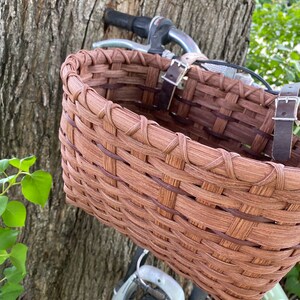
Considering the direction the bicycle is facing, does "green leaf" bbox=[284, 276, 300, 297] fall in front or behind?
behind

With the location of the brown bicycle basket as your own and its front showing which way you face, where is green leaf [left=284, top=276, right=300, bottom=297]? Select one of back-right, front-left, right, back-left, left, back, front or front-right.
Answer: back

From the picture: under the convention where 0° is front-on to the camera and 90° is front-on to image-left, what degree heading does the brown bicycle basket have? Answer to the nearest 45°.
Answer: approximately 45°

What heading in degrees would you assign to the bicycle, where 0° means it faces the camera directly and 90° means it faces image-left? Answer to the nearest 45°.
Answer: approximately 45°
